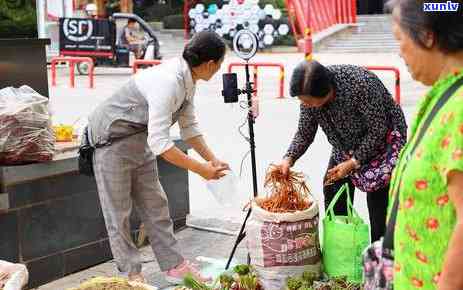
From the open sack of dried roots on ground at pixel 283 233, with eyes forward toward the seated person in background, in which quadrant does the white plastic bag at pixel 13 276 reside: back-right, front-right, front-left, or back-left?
back-left

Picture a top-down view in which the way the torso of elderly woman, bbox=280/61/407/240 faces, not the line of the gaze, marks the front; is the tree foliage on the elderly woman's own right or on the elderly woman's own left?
on the elderly woman's own right

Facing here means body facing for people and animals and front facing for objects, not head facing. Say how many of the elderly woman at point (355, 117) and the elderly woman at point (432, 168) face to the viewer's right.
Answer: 0

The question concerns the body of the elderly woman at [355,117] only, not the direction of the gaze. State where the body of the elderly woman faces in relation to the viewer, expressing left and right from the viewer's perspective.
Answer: facing the viewer and to the left of the viewer

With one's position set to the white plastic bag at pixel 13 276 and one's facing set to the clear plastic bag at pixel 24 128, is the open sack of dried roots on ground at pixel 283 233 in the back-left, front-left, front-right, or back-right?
front-right

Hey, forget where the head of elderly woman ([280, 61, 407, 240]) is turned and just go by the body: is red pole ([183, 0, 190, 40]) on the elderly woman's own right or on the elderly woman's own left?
on the elderly woman's own right

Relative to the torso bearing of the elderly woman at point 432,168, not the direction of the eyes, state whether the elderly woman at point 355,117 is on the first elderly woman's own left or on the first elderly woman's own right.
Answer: on the first elderly woman's own right

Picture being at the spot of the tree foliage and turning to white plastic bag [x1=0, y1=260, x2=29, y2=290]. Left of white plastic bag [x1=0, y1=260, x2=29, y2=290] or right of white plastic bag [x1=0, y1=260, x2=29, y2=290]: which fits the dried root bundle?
left

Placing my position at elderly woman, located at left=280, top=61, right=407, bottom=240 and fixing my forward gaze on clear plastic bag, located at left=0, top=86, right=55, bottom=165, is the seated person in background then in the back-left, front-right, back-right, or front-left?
front-right

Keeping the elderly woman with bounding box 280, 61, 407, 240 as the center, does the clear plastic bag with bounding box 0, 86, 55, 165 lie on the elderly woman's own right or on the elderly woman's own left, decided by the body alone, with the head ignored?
on the elderly woman's own right

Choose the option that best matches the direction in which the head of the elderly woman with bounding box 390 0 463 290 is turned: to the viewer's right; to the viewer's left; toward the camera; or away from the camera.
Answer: to the viewer's left

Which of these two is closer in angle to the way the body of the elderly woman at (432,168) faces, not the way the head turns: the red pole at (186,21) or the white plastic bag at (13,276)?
the white plastic bag

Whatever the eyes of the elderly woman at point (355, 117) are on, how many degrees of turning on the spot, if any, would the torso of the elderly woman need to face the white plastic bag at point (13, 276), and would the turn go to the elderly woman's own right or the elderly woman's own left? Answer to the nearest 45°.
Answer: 0° — they already face it

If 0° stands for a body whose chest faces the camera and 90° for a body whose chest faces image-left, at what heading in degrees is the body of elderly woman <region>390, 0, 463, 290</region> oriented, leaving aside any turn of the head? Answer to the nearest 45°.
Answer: approximately 90°

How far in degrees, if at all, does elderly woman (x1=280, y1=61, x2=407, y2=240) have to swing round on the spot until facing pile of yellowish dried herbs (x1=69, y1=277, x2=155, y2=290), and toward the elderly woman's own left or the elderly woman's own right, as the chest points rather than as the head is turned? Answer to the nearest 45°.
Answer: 0° — they already face it

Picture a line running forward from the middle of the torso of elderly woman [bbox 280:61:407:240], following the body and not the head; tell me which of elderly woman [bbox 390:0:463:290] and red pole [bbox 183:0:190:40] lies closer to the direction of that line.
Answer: the elderly woman
